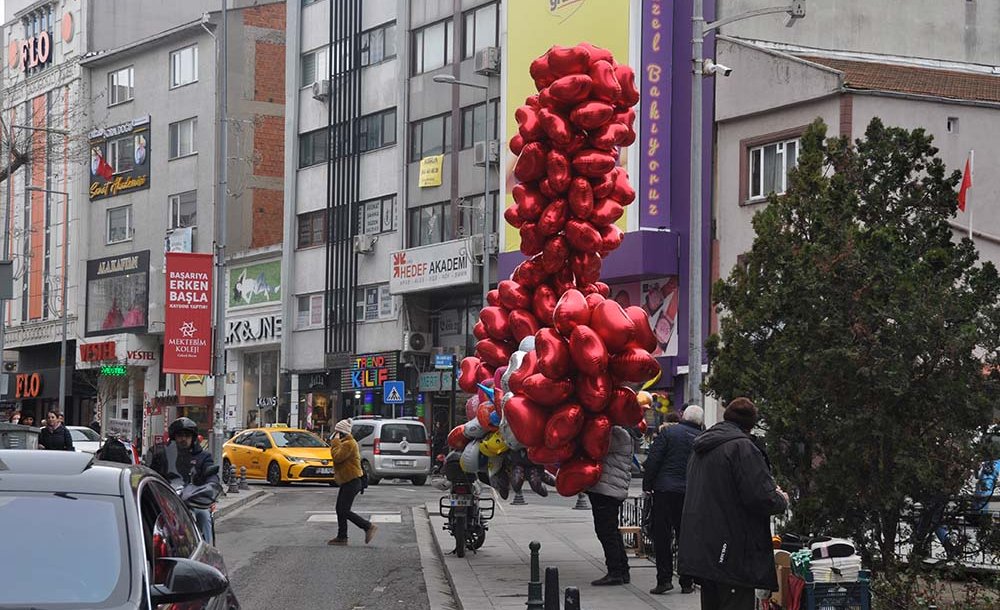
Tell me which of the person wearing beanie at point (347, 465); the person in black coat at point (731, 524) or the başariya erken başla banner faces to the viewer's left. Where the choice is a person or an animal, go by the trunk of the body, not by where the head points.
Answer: the person wearing beanie

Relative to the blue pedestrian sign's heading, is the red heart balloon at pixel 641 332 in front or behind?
in front

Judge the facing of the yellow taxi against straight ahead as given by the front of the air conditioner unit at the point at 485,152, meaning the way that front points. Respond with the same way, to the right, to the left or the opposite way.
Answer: to the left

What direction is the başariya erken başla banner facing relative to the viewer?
toward the camera

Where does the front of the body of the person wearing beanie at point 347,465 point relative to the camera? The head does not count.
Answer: to the viewer's left

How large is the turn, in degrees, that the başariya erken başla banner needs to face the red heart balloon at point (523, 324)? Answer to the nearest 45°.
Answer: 0° — it already faces it

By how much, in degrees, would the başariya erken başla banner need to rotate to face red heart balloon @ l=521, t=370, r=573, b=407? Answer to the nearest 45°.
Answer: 0° — it already faces it

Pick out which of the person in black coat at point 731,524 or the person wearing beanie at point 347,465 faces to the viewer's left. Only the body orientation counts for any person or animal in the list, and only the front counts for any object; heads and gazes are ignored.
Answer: the person wearing beanie

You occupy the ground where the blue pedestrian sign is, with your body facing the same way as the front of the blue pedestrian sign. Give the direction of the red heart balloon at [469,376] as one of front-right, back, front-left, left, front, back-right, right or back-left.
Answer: front

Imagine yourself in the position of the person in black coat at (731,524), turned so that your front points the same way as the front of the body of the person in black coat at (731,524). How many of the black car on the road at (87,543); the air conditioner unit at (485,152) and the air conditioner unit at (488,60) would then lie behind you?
1

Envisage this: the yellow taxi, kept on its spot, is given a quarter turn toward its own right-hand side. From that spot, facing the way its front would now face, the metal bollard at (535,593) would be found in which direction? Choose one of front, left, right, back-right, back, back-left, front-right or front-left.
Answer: front-left

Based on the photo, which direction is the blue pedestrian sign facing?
toward the camera

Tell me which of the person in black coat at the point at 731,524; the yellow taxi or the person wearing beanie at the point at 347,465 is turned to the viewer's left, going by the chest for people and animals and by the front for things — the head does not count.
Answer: the person wearing beanie
